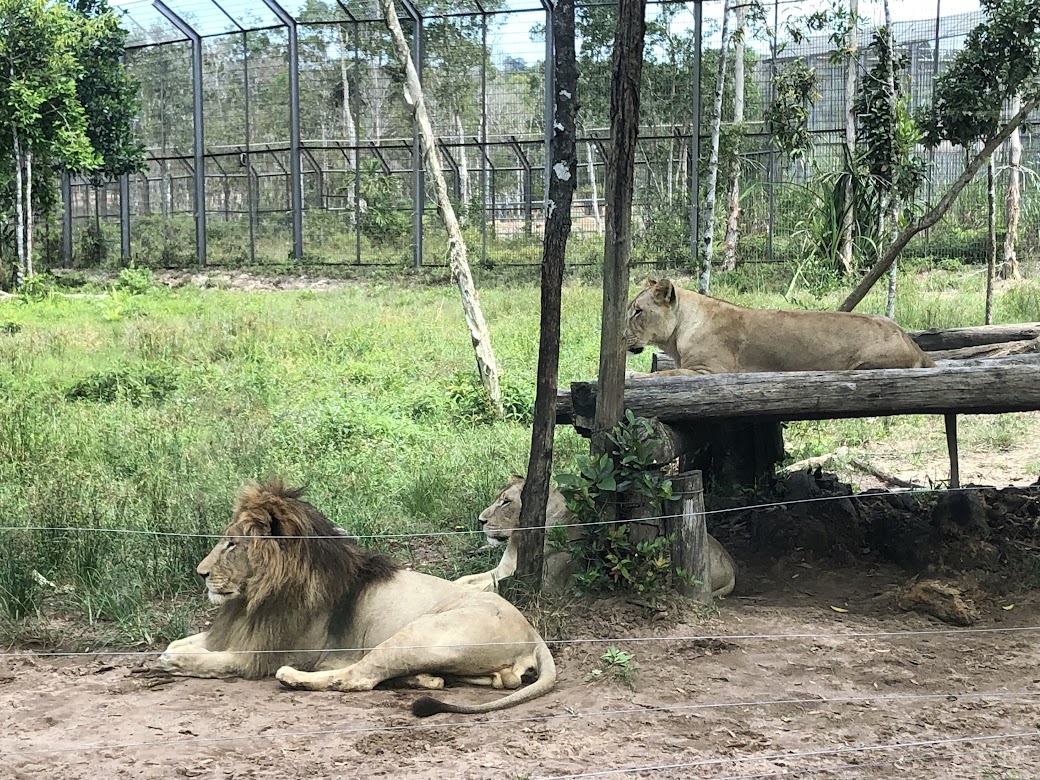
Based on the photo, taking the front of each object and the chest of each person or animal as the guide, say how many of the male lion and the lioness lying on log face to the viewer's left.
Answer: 2

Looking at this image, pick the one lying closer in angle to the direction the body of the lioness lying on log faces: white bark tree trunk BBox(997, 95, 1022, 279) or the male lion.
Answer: the male lion

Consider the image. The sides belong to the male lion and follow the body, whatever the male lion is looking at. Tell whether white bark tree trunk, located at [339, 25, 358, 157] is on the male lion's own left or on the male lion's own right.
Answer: on the male lion's own right

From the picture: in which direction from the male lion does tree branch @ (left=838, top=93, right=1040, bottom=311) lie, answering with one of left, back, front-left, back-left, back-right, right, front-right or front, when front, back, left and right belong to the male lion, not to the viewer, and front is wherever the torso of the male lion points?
back-right

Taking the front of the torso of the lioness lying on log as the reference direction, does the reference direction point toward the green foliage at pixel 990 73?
no

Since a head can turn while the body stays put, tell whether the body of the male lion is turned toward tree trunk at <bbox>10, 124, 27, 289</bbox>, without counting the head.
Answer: no

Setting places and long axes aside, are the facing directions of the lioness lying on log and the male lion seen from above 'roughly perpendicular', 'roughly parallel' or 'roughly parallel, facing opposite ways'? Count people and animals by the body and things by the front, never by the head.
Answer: roughly parallel

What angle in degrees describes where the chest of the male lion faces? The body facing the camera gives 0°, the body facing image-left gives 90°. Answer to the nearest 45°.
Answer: approximately 90°

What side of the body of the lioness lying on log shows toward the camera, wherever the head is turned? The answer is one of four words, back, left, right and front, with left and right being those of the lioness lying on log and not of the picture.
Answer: left

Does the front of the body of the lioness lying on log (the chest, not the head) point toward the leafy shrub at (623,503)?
no

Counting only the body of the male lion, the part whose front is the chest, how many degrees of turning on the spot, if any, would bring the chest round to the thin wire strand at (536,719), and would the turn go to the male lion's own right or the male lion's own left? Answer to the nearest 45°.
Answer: approximately 135° to the male lion's own left

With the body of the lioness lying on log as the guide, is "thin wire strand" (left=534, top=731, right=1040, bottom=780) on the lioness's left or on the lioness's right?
on the lioness's left

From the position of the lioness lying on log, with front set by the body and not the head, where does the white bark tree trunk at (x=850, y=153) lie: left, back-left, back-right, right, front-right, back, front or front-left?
right

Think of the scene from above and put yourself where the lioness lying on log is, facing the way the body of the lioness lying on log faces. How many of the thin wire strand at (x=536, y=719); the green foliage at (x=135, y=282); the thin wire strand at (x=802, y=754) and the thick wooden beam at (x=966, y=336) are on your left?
2
